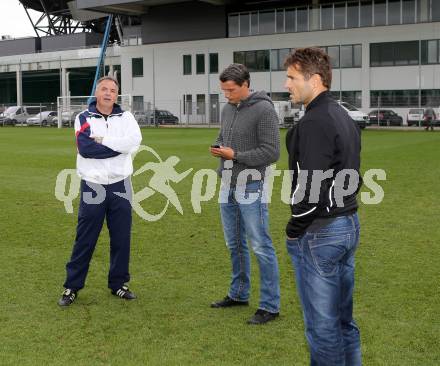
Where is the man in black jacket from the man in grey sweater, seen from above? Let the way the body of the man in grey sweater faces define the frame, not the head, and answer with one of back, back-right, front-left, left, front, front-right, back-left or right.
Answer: front-left

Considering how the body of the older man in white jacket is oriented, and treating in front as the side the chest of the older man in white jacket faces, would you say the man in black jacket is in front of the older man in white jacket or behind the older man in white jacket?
in front

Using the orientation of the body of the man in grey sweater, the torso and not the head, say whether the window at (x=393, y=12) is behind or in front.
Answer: behind

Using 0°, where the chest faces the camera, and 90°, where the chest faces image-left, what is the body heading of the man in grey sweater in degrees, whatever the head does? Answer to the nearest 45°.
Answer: approximately 45°

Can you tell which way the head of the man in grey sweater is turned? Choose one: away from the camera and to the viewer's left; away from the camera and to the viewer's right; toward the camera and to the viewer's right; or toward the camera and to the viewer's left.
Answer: toward the camera and to the viewer's left

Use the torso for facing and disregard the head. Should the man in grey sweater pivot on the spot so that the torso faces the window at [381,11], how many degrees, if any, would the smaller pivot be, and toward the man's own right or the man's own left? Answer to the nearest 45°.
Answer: approximately 135° to the man's own right
